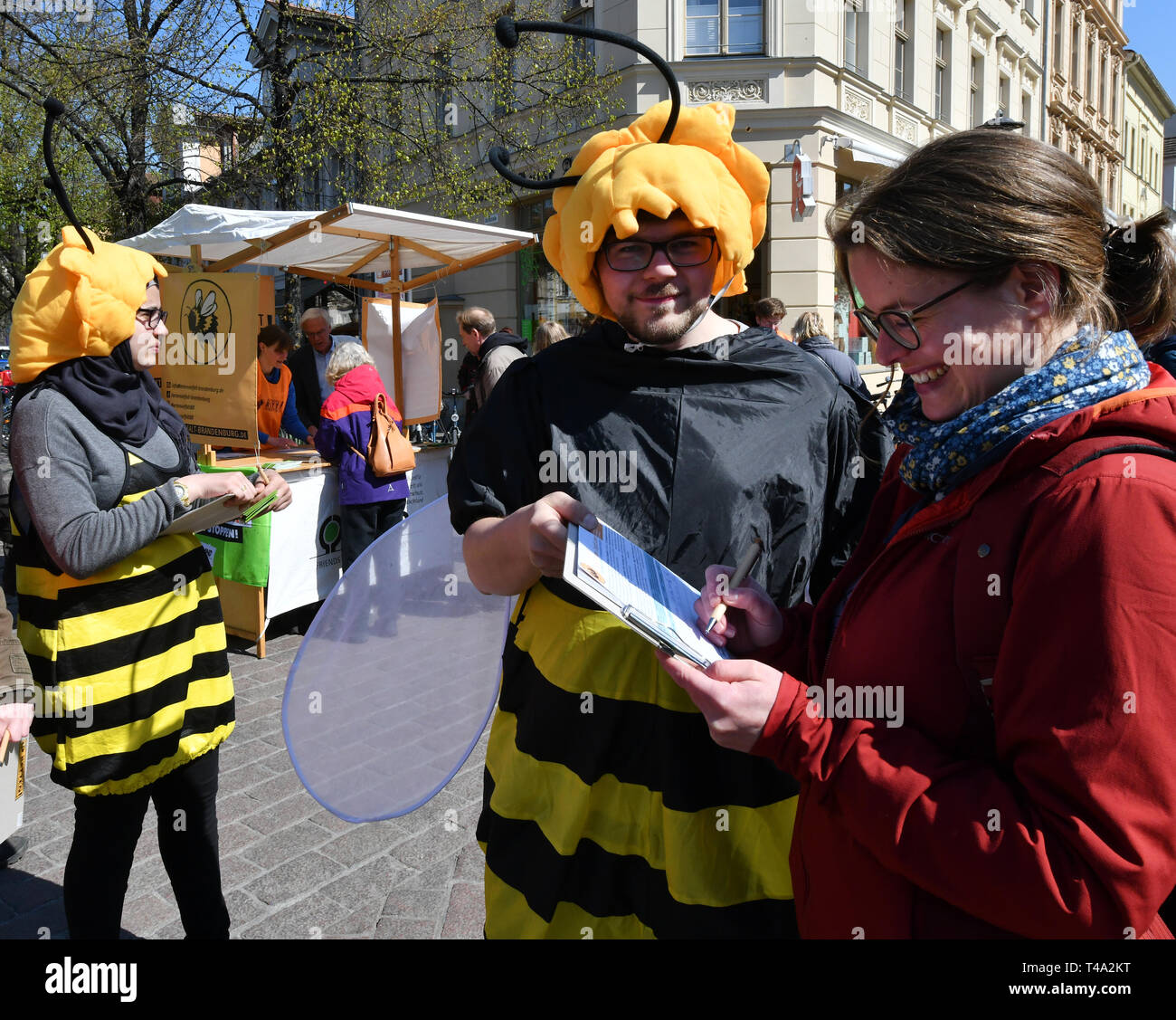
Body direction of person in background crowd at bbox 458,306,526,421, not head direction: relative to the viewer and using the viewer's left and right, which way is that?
facing to the left of the viewer

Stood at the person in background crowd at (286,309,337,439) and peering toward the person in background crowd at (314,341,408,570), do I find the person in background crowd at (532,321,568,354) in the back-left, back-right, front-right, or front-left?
front-left

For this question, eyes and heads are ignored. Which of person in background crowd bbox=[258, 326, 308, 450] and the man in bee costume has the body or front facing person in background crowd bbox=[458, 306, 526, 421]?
person in background crowd bbox=[258, 326, 308, 450]

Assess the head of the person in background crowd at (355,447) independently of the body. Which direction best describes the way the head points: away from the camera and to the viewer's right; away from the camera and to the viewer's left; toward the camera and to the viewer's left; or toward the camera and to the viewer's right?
away from the camera and to the viewer's left

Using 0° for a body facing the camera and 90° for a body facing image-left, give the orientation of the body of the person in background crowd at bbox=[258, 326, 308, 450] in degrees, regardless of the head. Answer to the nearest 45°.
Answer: approximately 315°

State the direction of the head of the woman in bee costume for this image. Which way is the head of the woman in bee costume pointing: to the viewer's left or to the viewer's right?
to the viewer's right

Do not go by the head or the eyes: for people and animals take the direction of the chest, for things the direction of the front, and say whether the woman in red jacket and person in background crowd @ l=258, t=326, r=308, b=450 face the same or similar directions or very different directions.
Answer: very different directions

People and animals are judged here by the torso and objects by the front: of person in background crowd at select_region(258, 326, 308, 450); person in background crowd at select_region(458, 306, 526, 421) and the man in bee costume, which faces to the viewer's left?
person in background crowd at select_region(458, 306, 526, 421)

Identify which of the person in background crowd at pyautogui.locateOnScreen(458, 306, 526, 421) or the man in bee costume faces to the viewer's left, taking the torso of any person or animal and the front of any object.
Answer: the person in background crowd

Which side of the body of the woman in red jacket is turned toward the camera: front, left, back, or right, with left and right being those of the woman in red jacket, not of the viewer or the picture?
left

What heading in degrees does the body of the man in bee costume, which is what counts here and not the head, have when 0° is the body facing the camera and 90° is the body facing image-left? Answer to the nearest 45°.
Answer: approximately 0°

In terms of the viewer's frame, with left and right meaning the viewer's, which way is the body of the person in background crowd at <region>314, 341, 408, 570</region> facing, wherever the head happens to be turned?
facing away from the viewer and to the left of the viewer

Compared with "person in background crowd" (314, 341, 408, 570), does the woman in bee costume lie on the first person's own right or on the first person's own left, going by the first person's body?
on the first person's own left
